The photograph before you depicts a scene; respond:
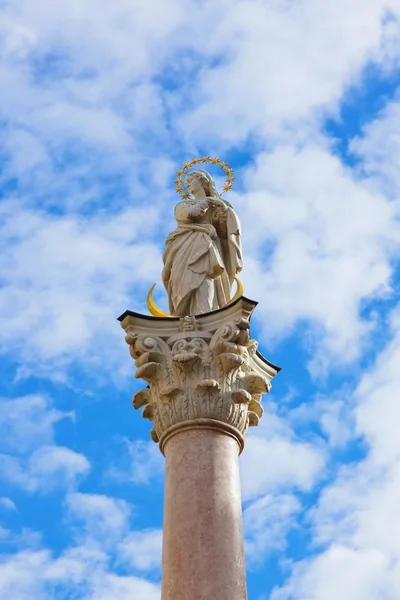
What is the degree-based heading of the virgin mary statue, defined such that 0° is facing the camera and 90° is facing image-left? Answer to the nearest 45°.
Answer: approximately 45°
